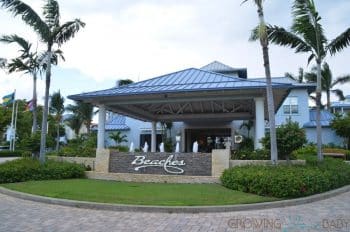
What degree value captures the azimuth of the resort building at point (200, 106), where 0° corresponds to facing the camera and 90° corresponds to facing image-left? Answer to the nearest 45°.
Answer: approximately 0°

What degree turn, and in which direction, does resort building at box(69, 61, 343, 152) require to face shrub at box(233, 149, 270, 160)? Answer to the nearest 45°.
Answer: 0° — it already faces it

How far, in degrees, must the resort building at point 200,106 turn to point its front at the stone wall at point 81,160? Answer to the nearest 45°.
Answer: approximately 45° to its right

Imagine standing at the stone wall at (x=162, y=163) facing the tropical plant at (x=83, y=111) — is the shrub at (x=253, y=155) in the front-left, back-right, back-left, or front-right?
back-right

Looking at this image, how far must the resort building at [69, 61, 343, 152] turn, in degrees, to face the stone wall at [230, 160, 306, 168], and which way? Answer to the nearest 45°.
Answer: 0° — it already faces it

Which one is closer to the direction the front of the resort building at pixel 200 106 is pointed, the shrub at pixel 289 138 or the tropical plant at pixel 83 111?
the shrub

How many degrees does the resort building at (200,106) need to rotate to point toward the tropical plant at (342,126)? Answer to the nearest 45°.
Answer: approximately 135° to its left

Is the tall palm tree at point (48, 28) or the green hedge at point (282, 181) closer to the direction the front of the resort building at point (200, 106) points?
the green hedge
